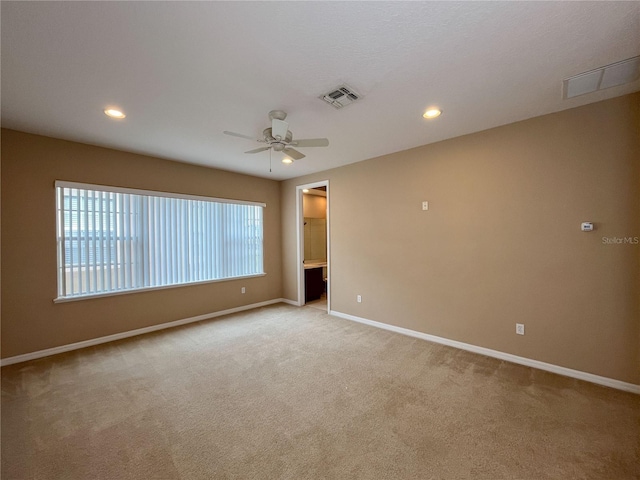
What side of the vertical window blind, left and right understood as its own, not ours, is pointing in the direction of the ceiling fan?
front

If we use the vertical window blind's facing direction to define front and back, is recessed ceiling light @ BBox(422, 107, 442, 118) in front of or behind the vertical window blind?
in front

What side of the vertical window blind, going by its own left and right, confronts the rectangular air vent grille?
front

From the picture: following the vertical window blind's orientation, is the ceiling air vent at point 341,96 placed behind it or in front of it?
in front

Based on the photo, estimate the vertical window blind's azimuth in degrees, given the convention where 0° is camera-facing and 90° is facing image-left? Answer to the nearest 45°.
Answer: approximately 315°

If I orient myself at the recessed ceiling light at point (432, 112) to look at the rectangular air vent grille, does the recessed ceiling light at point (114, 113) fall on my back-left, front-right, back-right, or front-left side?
back-right
